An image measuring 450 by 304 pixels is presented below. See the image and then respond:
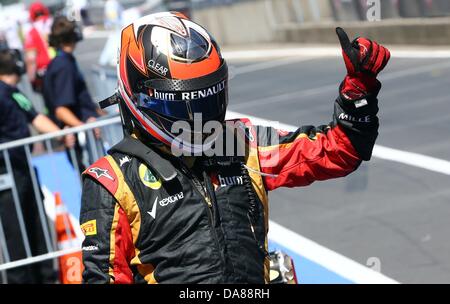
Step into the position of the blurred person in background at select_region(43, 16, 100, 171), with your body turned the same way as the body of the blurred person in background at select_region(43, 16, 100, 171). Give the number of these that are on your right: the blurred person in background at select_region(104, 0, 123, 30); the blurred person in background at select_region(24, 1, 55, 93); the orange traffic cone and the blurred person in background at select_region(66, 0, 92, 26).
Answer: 1

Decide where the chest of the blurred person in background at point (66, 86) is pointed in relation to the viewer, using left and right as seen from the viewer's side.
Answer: facing to the right of the viewer

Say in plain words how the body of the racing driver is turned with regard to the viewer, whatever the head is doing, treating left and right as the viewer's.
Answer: facing the viewer and to the right of the viewer

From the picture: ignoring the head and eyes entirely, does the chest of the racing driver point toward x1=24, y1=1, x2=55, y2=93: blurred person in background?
no

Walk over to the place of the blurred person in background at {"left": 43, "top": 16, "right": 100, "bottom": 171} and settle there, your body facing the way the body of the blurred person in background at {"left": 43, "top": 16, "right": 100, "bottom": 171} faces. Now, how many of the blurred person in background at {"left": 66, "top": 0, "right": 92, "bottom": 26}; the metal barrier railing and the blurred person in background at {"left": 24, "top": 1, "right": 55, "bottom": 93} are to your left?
2

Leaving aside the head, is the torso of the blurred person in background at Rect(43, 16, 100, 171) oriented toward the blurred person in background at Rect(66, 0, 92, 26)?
no

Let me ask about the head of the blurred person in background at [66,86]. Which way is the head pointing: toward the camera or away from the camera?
away from the camera

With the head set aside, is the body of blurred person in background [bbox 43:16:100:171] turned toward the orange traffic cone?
no

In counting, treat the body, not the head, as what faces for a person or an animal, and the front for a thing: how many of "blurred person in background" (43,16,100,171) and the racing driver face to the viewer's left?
0

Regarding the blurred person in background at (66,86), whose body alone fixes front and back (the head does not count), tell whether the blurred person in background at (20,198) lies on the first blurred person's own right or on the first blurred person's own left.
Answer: on the first blurred person's own right

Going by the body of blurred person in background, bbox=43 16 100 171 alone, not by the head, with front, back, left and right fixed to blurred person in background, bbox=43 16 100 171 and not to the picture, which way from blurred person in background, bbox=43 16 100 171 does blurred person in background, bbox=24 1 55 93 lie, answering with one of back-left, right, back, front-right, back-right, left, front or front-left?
left

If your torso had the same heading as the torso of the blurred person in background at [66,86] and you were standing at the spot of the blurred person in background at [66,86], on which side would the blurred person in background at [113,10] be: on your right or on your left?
on your left

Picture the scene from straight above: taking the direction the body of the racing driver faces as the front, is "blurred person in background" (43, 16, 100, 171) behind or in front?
behind

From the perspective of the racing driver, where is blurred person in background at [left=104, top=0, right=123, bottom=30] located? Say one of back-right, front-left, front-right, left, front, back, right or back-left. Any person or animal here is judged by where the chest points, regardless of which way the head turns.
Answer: back-left
